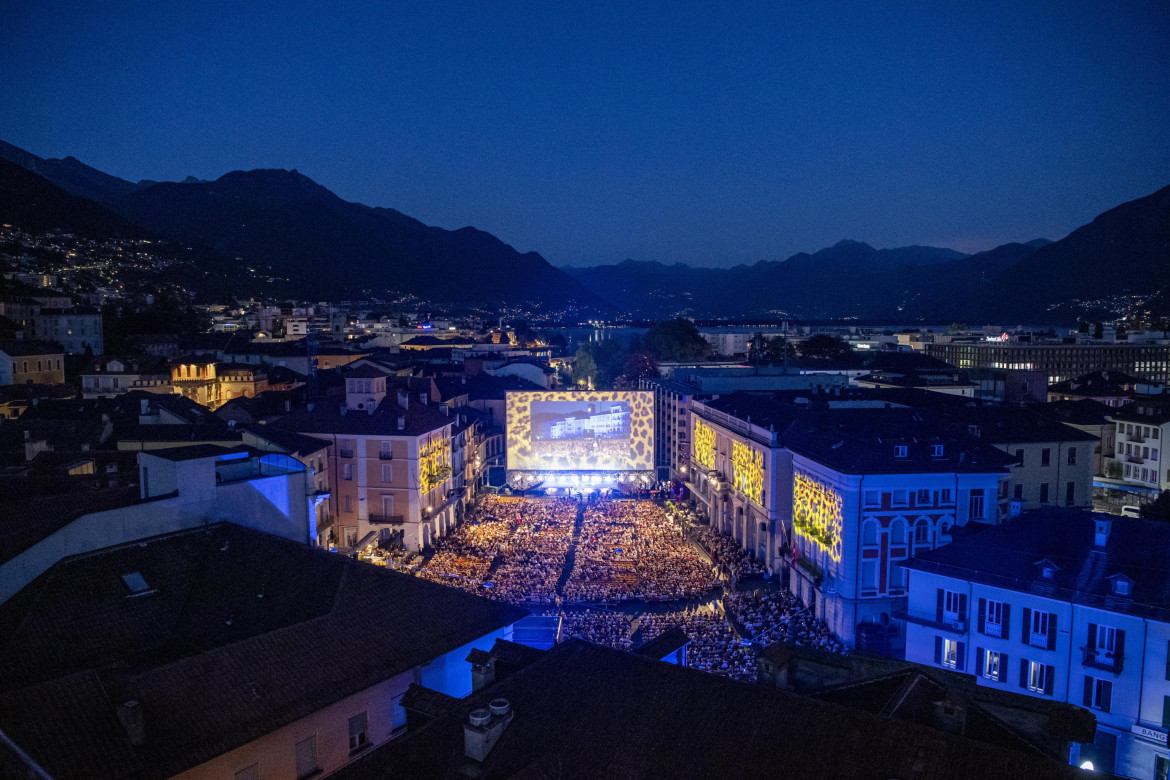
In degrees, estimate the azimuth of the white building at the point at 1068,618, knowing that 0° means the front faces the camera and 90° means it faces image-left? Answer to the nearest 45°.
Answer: approximately 45°

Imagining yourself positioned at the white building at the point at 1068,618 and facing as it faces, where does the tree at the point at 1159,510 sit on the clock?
The tree is roughly at 5 o'clock from the white building.
